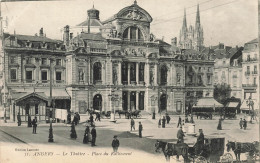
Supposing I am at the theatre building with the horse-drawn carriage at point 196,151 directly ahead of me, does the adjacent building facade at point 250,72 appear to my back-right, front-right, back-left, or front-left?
front-left

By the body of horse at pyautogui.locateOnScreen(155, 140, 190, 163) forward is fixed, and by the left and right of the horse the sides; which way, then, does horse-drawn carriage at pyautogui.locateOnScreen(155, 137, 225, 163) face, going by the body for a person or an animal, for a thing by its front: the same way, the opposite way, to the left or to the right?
the same way

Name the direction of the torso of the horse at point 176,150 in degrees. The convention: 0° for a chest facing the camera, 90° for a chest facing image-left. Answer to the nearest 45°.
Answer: approximately 90°

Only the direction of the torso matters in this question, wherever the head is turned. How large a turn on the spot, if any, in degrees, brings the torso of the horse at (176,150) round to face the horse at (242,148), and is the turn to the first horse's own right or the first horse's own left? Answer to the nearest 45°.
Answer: approximately 180°

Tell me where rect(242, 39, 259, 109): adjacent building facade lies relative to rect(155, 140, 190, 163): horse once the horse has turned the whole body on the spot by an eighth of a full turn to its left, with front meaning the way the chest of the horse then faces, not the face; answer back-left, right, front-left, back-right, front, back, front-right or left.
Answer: back

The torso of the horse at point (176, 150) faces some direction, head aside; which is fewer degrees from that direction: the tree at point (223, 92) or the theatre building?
the theatre building

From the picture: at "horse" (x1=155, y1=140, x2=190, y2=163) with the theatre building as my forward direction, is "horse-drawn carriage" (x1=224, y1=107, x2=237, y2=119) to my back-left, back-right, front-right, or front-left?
front-right

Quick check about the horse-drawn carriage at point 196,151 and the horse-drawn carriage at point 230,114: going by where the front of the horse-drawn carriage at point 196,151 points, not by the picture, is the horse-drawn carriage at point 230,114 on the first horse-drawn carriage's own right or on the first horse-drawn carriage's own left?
on the first horse-drawn carriage's own right

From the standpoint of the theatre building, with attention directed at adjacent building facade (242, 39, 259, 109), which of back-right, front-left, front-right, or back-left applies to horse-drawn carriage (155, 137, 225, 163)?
front-right

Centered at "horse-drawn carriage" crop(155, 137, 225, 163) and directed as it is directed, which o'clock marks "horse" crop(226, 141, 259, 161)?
The horse is roughly at 5 o'clock from the horse-drawn carriage.

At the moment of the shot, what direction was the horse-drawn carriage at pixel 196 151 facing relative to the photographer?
facing to the left of the viewer

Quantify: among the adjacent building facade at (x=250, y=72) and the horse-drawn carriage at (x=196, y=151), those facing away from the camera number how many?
0

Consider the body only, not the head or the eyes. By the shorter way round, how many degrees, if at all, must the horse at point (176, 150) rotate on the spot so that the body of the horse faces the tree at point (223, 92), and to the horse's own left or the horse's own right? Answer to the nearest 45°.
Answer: approximately 90° to the horse's own right
